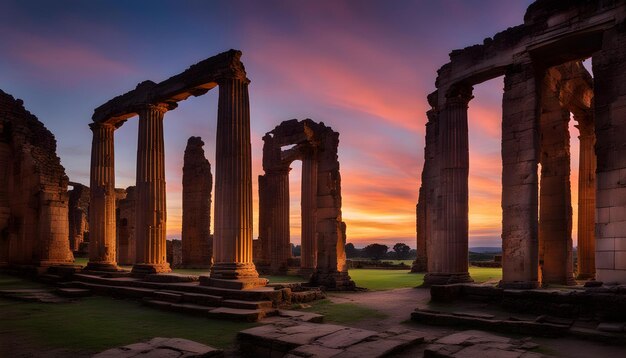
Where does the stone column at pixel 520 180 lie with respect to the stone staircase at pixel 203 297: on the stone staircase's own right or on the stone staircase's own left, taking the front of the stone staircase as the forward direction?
on the stone staircase's own left

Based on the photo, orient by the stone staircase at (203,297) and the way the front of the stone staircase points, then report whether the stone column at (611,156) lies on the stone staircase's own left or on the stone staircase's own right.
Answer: on the stone staircase's own left

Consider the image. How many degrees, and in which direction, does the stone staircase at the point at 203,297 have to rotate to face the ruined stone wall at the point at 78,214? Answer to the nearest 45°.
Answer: approximately 135° to its right

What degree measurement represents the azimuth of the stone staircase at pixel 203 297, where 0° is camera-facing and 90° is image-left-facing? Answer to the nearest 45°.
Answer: approximately 45°
